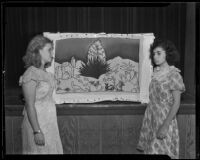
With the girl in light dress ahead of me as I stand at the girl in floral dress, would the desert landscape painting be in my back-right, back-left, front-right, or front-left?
front-right

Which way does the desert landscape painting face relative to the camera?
toward the camera

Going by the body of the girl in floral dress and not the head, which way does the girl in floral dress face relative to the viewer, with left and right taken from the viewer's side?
facing the viewer and to the left of the viewer

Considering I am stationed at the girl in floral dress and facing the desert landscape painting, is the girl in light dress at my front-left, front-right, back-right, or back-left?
front-left

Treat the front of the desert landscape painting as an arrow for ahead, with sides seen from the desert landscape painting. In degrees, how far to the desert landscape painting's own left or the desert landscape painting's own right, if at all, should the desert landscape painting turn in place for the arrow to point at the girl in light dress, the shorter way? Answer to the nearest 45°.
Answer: approximately 45° to the desert landscape painting's own right

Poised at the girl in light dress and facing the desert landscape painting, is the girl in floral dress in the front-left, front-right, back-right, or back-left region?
front-right

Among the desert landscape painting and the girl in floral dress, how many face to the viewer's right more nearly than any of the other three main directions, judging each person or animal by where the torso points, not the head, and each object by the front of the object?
0

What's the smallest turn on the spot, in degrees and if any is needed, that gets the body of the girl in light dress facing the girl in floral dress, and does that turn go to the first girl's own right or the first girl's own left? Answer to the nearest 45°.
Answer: approximately 45° to the first girl's own left

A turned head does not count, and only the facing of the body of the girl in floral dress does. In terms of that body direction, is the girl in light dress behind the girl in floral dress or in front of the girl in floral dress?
in front

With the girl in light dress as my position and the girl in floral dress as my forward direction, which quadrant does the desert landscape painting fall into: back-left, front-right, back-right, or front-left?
front-left

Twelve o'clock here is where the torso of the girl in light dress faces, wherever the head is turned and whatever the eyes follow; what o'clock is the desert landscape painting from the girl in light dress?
The desert landscape painting is roughly at 10 o'clock from the girl in light dress.

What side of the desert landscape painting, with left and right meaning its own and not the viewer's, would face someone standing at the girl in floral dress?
left

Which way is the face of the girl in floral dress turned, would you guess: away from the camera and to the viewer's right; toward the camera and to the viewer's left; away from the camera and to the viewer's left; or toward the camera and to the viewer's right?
toward the camera and to the viewer's left

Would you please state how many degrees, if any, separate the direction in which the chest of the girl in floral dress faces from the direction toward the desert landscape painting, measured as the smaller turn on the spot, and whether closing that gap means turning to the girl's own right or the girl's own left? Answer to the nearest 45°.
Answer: approximately 45° to the girl's own right

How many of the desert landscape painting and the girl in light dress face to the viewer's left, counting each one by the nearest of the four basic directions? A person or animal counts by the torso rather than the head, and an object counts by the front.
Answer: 0

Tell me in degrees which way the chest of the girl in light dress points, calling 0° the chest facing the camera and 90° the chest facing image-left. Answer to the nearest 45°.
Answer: approximately 315°
